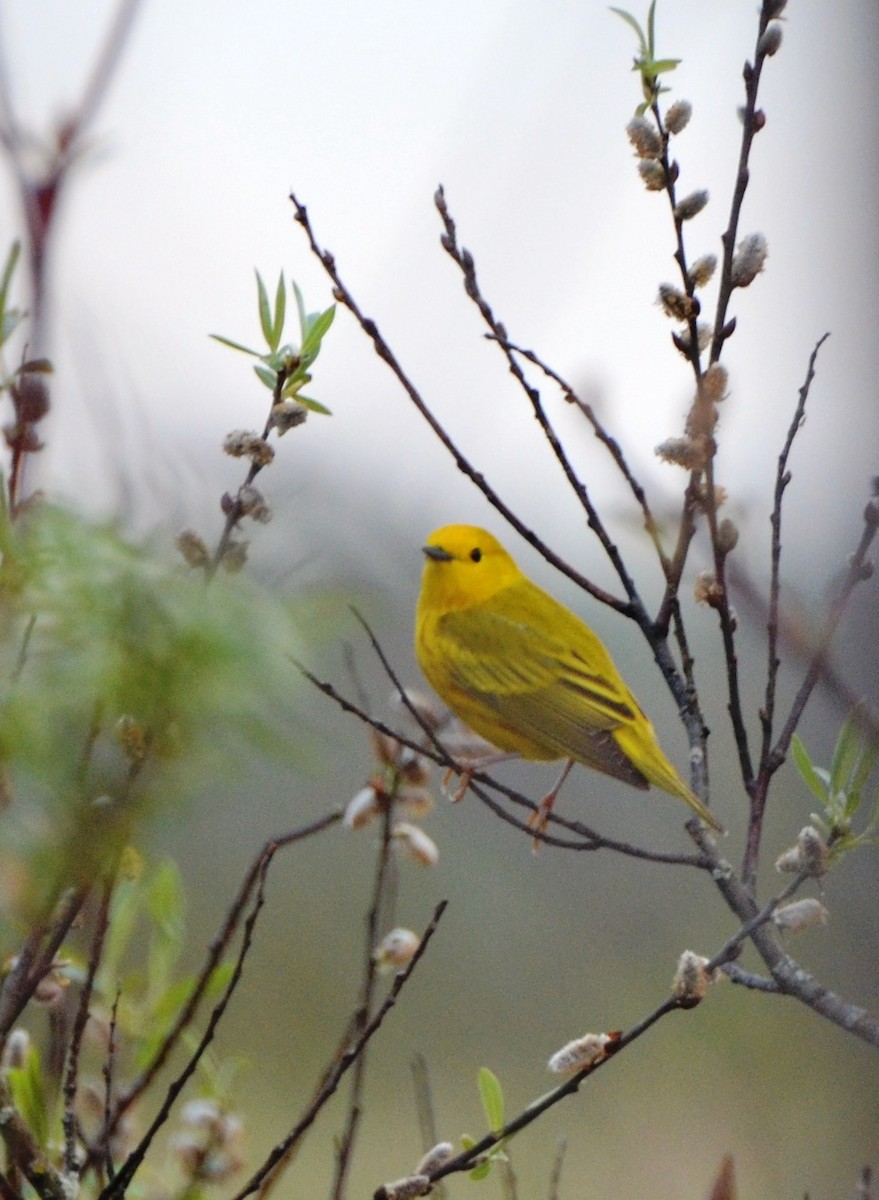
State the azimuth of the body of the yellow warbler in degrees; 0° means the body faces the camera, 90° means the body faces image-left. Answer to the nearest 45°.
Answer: approximately 90°
